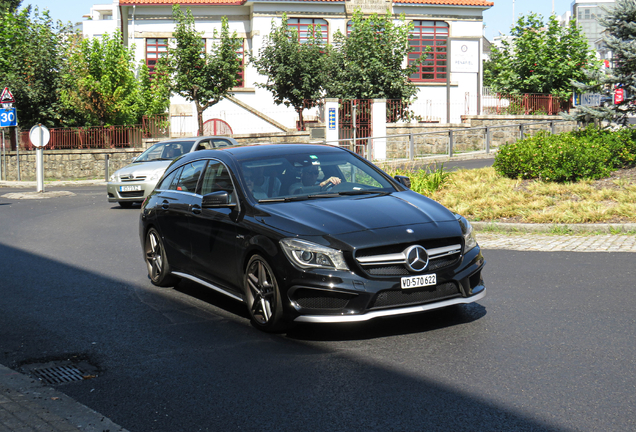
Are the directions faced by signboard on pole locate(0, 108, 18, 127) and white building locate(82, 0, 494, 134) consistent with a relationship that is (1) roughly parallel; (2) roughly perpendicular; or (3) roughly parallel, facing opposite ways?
roughly parallel

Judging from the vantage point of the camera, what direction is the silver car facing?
facing the viewer and to the left of the viewer

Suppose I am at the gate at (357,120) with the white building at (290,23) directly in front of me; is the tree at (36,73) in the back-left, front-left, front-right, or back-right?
front-left

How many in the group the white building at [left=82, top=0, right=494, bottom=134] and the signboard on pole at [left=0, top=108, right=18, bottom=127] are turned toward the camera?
2

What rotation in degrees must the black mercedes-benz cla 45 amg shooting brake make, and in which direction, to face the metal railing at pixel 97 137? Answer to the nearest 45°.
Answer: approximately 135° to its left

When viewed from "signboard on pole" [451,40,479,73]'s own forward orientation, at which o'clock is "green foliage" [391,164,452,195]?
The green foliage is roughly at 12 o'clock from the signboard on pole.

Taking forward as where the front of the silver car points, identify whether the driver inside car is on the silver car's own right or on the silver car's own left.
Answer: on the silver car's own left

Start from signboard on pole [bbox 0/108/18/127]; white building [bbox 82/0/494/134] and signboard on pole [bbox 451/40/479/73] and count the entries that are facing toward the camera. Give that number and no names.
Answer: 3

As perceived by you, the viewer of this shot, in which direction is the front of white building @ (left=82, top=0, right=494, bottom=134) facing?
facing the viewer
